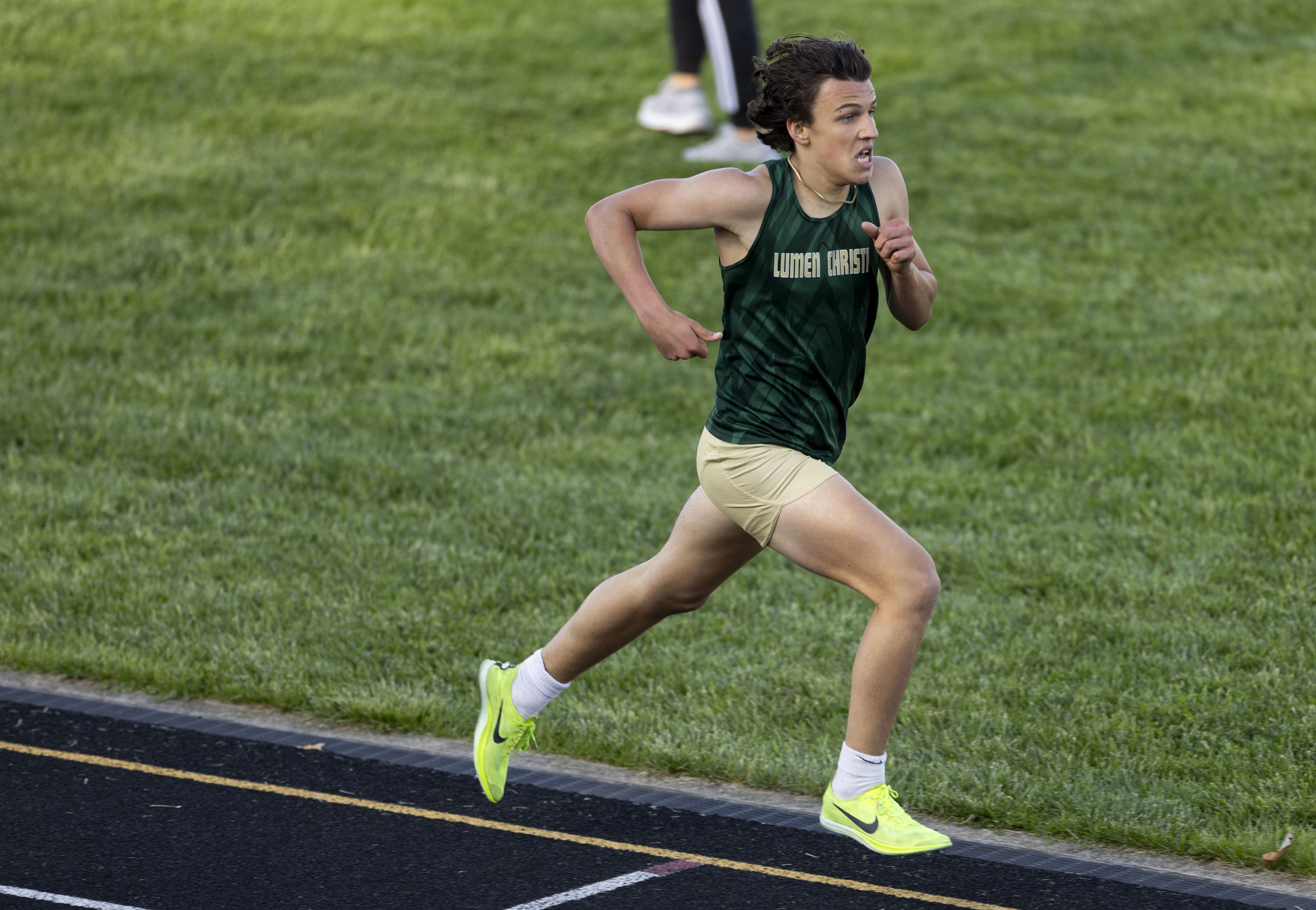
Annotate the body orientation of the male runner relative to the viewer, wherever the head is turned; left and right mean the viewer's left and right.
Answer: facing the viewer and to the right of the viewer
